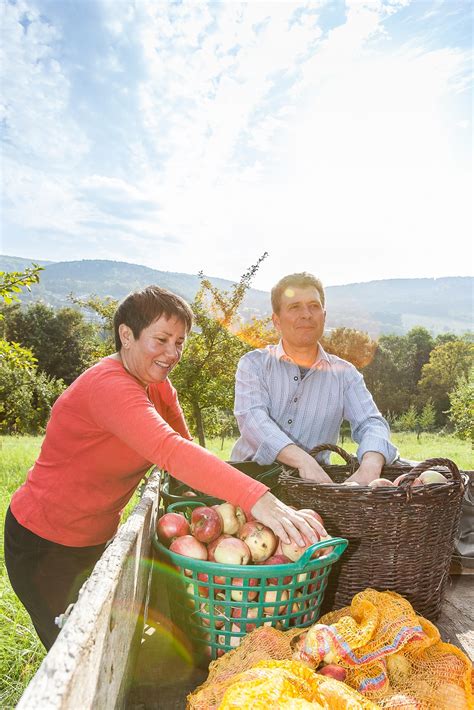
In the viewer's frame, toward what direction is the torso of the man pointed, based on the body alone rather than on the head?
toward the camera

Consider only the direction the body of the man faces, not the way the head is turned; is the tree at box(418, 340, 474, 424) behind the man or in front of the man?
behind

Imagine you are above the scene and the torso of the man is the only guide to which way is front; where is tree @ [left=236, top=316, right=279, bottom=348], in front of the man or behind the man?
behind

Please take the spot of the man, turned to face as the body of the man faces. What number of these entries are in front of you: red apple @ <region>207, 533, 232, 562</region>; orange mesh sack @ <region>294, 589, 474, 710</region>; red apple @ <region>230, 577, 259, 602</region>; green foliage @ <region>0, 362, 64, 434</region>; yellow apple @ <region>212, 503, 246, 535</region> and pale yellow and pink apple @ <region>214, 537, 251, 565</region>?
5

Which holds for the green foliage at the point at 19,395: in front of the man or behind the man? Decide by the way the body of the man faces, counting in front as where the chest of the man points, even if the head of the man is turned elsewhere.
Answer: behind

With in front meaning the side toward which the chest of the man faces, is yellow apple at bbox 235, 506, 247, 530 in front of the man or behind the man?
in front

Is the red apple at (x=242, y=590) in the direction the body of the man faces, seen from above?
yes

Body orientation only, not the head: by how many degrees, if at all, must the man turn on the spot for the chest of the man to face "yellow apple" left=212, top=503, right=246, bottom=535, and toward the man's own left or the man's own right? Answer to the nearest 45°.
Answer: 0° — they already face it

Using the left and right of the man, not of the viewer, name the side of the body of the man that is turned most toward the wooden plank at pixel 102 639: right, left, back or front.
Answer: front

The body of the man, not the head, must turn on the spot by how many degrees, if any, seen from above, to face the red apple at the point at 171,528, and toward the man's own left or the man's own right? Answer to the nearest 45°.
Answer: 0° — they already face it

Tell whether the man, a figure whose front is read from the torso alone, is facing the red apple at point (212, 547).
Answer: yes

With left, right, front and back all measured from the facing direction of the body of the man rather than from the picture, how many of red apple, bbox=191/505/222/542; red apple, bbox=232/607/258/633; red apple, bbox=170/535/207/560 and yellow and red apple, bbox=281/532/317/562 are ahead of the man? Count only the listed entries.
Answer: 4

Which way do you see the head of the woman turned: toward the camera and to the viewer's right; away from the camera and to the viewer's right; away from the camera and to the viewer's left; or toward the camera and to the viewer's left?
toward the camera and to the viewer's right

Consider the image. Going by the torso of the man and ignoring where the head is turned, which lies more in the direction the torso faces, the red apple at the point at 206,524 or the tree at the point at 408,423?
the red apple

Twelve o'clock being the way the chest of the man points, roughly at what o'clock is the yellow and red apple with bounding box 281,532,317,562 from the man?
The yellow and red apple is roughly at 12 o'clock from the man.

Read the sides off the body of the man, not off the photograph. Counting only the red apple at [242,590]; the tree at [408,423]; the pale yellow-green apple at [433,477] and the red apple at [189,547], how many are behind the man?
1

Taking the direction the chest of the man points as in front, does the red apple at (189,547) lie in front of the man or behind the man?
in front
